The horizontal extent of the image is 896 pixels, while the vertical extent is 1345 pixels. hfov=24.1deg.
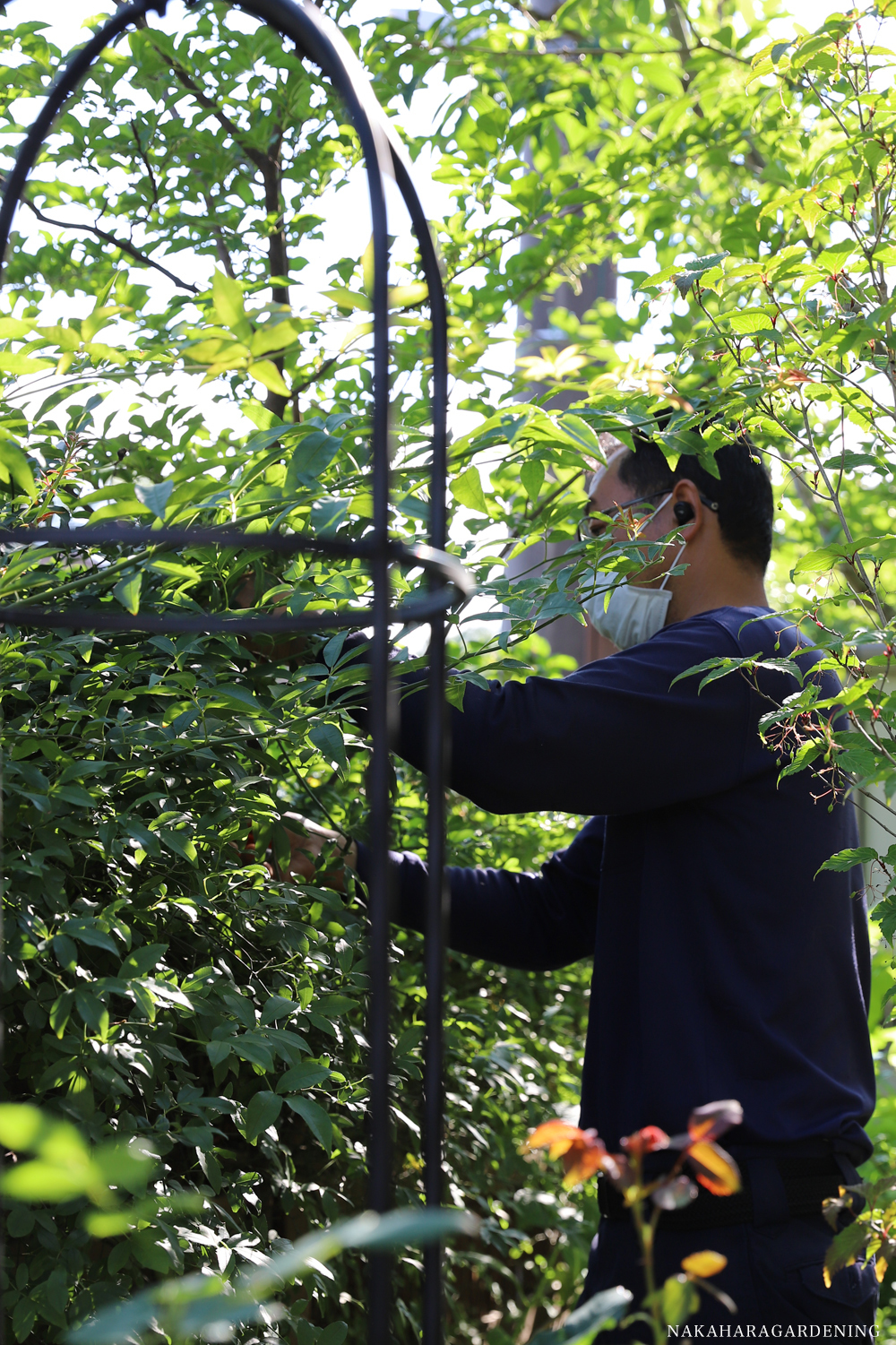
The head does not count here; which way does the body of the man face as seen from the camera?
to the viewer's left

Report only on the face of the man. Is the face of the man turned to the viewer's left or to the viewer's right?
to the viewer's left

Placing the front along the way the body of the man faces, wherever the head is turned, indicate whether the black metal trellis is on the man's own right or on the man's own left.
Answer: on the man's own left

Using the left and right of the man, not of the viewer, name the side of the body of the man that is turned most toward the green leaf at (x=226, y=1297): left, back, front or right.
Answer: left
